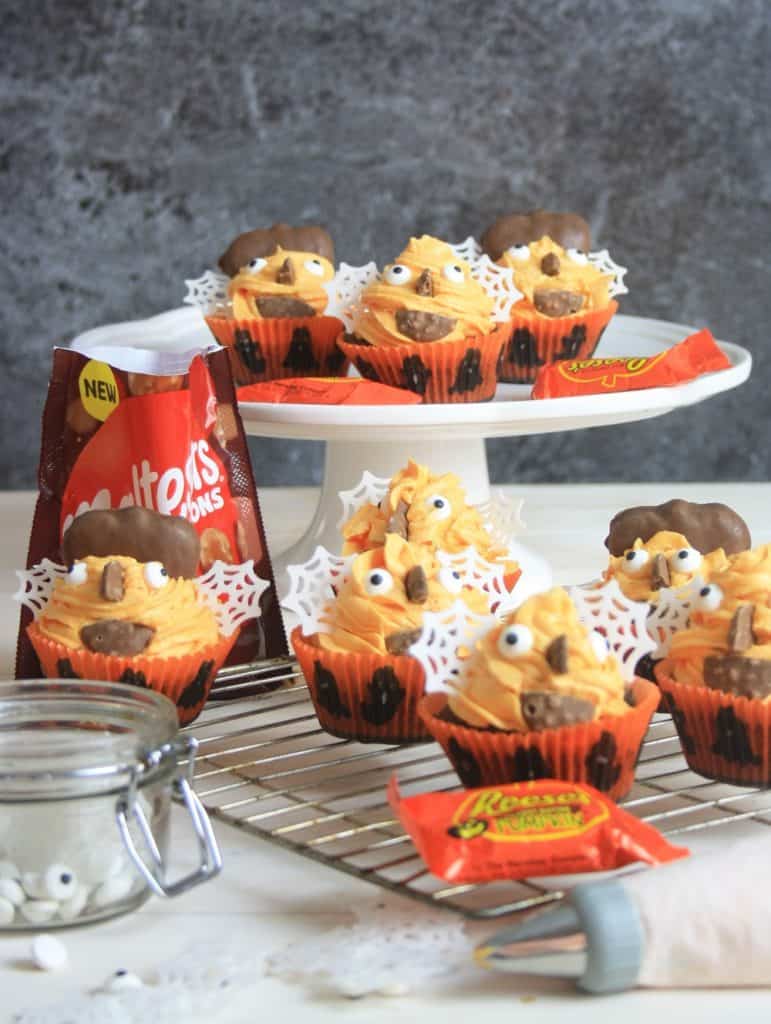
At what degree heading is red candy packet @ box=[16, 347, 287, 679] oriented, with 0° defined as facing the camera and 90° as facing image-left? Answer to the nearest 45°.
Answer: approximately 0°

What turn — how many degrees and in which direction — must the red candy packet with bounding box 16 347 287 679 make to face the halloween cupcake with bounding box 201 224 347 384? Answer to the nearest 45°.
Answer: approximately 180°

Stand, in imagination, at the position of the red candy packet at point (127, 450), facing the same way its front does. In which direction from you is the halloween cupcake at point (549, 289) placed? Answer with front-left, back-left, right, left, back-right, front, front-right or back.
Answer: back-left

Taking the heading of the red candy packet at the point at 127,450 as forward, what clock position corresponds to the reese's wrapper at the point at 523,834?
The reese's wrapper is roughly at 11 o'clock from the red candy packet.
